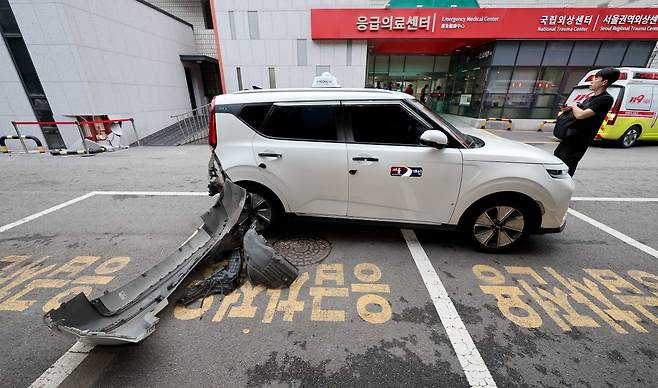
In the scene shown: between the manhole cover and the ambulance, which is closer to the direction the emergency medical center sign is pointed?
the manhole cover

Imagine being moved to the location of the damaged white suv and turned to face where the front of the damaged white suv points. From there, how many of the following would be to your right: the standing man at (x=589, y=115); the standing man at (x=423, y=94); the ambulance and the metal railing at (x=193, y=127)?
0

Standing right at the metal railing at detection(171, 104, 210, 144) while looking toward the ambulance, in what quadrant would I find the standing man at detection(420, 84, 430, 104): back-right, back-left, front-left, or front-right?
front-left

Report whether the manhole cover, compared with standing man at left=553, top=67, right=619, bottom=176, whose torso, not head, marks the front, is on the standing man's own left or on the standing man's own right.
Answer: on the standing man's own left

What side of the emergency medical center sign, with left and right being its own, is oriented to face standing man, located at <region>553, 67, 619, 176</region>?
front

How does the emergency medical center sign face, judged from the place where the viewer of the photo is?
facing the viewer

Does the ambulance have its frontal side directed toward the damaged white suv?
no

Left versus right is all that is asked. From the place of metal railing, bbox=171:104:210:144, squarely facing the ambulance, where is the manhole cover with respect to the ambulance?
right

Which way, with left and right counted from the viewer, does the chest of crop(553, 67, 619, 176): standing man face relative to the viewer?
facing to the left of the viewer

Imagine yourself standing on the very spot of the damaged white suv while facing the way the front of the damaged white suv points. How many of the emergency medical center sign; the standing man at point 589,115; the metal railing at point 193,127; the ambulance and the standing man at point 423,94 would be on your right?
0

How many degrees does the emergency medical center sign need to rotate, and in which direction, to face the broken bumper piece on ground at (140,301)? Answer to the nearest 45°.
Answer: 0° — it already faces it

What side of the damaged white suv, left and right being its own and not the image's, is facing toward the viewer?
right

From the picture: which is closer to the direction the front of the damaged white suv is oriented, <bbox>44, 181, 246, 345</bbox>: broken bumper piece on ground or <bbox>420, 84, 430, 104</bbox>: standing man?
the standing man

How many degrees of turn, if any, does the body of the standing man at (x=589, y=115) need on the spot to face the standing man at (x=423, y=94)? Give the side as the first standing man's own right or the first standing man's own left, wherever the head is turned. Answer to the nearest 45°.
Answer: approximately 45° to the first standing man's own right
